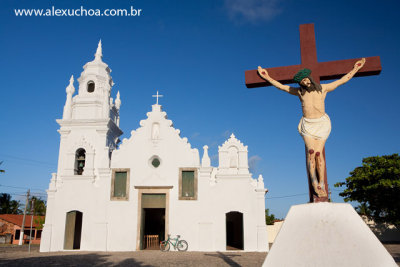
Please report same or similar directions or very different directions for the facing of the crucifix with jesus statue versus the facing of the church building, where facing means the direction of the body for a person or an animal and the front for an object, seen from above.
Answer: same or similar directions

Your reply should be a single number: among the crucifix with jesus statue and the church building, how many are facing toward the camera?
2

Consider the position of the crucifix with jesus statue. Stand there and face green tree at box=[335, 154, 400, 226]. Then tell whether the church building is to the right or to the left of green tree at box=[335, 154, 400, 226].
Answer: left

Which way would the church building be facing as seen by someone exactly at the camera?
facing the viewer

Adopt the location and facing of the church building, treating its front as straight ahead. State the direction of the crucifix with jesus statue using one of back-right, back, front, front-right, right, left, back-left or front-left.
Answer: front

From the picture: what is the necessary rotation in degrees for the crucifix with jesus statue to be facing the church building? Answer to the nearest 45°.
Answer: approximately 135° to its right

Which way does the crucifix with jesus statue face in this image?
toward the camera

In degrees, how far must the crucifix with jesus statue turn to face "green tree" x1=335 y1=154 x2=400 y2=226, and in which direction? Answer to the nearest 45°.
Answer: approximately 180°

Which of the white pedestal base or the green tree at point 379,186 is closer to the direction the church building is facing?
the white pedestal base

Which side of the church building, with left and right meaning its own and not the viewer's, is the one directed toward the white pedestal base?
front

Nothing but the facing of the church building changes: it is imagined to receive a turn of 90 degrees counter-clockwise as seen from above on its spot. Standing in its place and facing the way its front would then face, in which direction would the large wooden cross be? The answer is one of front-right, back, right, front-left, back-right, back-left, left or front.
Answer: right
